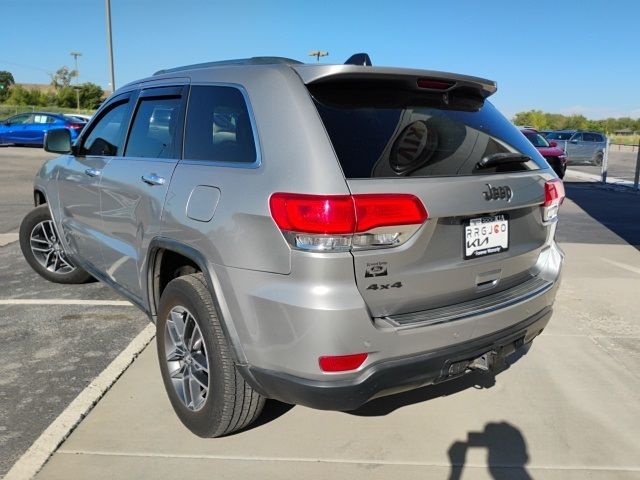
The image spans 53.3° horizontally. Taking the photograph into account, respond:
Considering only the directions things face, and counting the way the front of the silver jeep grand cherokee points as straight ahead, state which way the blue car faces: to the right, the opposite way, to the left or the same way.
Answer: to the left

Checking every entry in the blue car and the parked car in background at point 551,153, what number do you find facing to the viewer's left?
1

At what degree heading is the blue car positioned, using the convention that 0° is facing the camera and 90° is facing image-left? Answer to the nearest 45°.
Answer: approximately 90°

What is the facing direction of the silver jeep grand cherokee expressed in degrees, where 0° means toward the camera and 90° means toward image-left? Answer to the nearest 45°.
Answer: approximately 135°

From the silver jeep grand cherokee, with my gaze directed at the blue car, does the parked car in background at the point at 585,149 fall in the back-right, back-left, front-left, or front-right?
front-right

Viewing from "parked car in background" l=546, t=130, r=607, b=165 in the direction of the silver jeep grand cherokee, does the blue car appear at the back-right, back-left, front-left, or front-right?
front-right

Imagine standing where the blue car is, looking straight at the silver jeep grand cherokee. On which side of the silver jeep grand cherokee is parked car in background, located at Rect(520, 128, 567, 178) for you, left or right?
left

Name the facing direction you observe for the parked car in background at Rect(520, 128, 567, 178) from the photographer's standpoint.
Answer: facing the viewer and to the right of the viewer

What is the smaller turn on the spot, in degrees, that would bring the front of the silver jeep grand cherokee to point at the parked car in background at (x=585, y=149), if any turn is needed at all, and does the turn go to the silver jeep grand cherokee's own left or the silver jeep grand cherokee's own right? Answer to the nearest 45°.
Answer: approximately 90° to the silver jeep grand cherokee's own right

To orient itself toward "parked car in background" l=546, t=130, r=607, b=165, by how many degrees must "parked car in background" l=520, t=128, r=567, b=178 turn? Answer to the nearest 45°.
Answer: approximately 135° to its left

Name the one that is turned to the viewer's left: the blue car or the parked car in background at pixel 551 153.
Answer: the blue car

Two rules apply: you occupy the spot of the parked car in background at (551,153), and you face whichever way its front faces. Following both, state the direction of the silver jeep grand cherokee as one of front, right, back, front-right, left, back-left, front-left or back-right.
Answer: front-right

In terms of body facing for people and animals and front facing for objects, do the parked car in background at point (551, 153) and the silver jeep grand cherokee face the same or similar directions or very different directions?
very different directions

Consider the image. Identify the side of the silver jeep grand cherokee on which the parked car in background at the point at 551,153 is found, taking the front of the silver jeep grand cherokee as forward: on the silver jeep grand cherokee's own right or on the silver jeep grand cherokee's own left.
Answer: on the silver jeep grand cherokee's own right

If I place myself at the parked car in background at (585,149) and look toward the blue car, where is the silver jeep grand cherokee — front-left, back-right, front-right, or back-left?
front-left

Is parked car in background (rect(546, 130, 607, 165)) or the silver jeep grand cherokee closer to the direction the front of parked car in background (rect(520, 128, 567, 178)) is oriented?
the silver jeep grand cherokee

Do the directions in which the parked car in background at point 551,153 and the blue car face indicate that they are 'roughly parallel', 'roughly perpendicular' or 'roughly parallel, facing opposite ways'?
roughly perpendicular
